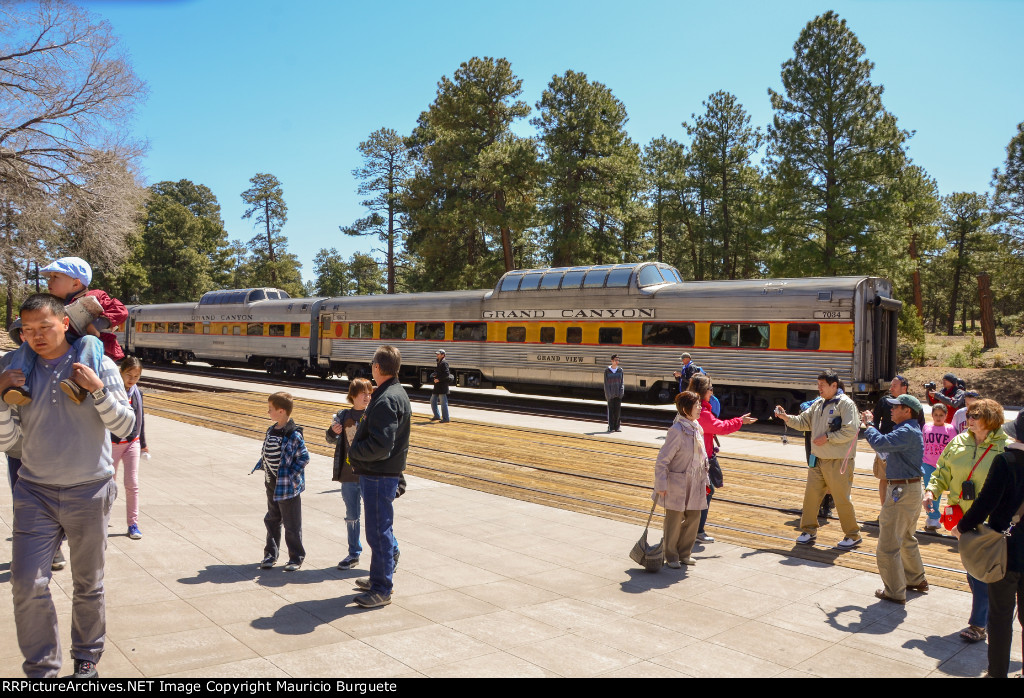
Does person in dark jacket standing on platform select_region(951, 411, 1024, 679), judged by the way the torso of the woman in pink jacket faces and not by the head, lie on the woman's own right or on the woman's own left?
on the woman's own right

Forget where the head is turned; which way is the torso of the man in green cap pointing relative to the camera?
to the viewer's left

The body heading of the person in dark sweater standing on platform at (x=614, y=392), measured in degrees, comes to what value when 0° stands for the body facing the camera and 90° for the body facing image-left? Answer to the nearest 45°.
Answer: approximately 0°

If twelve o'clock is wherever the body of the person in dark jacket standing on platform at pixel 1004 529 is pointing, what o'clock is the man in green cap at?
The man in green cap is roughly at 1 o'clock from the person in dark jacket standing on platform.

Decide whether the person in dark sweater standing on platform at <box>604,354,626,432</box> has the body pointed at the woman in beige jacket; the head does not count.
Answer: yes

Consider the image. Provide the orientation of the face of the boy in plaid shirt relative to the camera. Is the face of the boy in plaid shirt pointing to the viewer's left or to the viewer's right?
to the viewer's left

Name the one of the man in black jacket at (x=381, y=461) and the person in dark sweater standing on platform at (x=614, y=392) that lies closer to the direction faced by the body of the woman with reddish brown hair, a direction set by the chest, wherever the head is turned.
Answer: the man in black jacket
